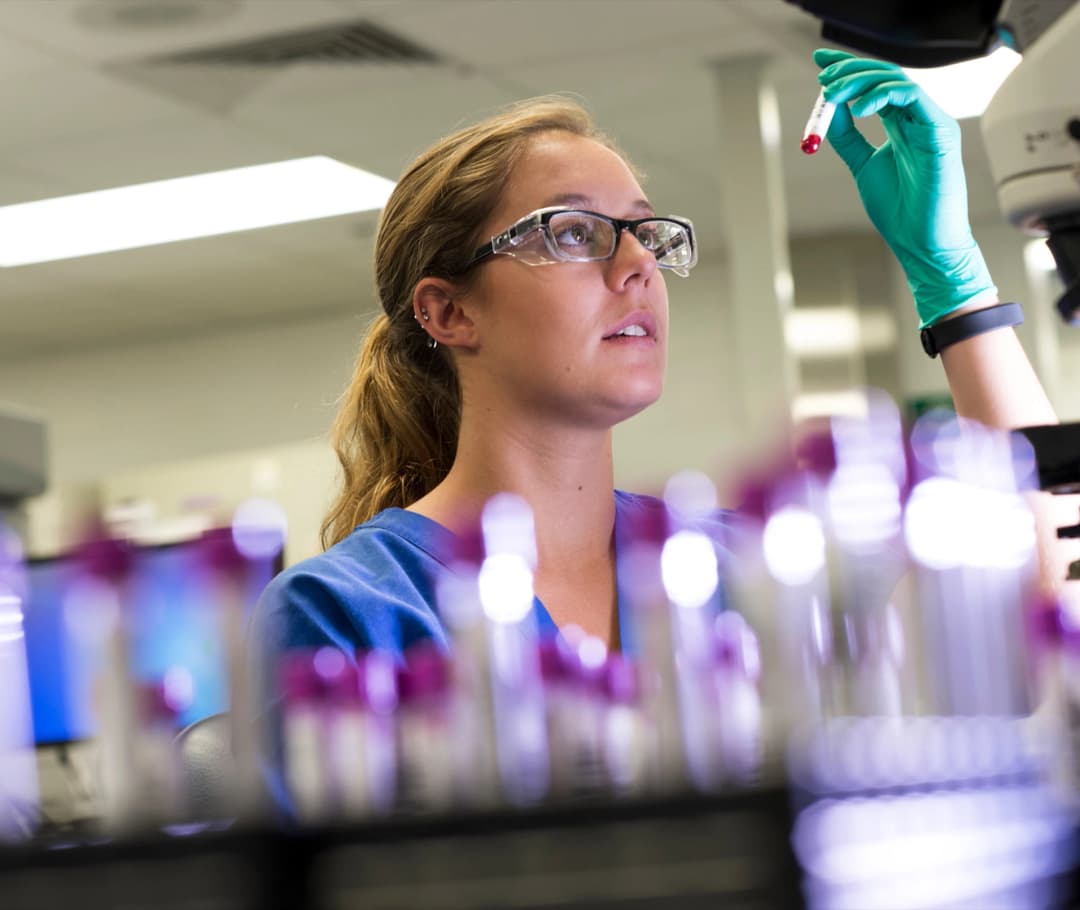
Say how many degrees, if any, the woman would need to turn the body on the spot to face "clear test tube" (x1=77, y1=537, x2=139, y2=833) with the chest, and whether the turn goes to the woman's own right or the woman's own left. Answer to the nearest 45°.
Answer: approximately 45° to the woman's own right

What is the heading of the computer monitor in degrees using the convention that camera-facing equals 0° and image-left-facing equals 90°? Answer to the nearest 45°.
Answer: approximately 0°

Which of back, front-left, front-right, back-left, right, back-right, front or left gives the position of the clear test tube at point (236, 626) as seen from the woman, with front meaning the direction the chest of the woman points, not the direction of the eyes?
front-right
